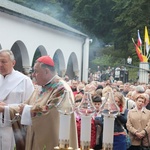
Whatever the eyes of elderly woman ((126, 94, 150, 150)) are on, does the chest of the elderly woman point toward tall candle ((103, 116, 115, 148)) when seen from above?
yes

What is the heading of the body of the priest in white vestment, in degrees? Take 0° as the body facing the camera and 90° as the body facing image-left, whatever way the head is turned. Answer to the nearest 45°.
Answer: approximately 45°

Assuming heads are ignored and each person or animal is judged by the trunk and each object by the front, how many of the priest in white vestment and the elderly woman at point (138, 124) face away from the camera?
0

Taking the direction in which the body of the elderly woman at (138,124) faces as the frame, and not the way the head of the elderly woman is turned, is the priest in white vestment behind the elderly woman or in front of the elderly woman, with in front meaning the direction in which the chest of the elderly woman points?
in front

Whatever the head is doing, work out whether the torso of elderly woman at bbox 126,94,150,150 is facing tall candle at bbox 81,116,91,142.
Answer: yes

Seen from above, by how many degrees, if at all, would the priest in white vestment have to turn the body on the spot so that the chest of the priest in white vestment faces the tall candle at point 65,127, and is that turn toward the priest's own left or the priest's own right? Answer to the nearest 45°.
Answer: approximately 45° to the priest's own left

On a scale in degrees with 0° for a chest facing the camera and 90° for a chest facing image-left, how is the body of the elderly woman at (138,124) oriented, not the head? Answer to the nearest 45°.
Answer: approximately 0°
